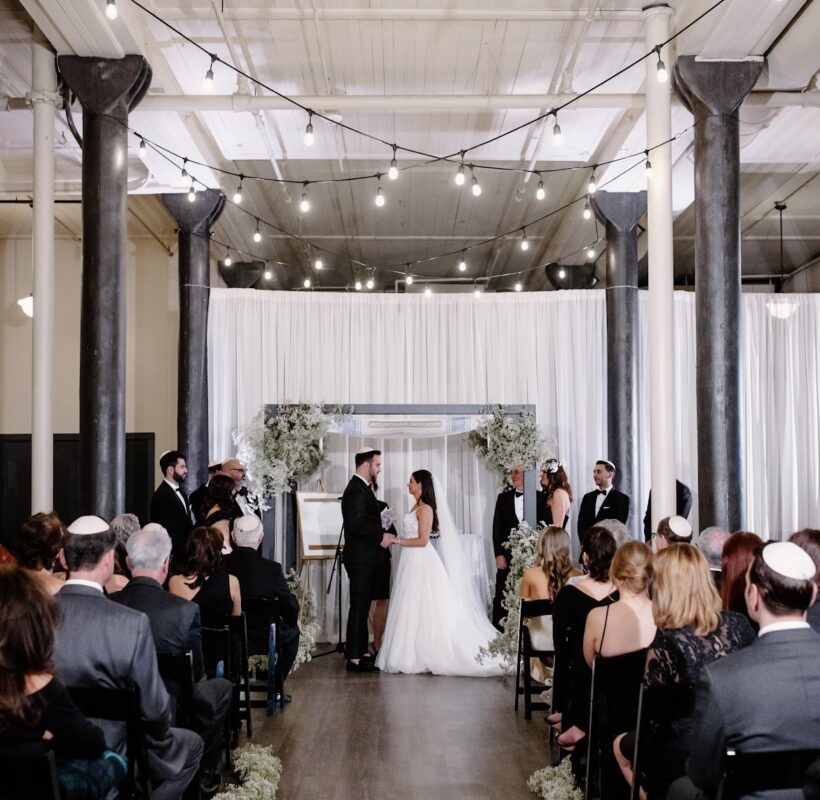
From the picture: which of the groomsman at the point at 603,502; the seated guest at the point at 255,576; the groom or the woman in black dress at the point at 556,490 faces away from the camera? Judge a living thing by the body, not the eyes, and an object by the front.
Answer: the seated guest

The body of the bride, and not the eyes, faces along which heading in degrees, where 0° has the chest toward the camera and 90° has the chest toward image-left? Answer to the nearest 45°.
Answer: approximately 90°

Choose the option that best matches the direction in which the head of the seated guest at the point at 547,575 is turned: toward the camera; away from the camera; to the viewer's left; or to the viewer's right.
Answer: away from the camera

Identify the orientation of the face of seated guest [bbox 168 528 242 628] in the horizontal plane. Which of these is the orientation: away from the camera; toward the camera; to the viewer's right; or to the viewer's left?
away from the camera

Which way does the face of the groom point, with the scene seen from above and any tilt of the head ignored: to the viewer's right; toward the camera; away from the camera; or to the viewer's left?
to the viewer's right

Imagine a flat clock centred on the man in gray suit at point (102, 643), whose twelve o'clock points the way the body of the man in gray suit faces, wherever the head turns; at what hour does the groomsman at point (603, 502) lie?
The groomsman is roughly at 12 o'clock from the man in gray suit.

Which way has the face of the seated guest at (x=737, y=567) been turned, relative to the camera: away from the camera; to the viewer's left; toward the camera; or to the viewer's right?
away from the camera

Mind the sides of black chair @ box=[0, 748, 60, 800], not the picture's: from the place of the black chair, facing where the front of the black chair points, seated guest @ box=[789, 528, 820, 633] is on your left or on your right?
on your right

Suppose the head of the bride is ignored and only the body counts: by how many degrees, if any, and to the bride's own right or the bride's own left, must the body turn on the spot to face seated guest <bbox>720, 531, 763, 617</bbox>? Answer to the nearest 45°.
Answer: approximately 90° to the bride's own left

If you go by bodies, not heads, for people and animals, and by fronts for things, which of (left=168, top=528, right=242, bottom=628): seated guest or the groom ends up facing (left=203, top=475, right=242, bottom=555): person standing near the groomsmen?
(left=168, top=528, right=242, bottom=628): seated guest

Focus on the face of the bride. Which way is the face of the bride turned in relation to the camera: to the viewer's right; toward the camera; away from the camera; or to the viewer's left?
to the viewer's left

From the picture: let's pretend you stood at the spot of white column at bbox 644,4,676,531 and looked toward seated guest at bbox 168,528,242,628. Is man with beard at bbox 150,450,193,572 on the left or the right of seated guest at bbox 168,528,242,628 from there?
right

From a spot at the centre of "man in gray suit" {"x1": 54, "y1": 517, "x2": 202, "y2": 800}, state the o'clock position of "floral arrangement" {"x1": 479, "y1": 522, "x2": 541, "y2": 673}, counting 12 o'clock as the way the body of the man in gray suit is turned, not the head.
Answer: The floral arrangement is roughly at 12 o'clock from the man in gray suit.

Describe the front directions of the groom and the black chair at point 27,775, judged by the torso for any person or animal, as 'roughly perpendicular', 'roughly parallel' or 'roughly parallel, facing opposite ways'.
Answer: roughly perpendicular

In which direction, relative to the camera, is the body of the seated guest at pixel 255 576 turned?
away from the camera

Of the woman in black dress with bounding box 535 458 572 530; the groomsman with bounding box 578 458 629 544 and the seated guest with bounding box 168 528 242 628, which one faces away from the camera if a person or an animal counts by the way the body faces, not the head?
the seated guest

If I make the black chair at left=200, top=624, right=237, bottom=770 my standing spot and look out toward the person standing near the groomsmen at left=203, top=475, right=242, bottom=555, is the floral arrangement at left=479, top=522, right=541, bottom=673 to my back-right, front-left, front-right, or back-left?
front-right

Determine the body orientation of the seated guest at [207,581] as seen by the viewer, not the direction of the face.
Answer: away from the camera

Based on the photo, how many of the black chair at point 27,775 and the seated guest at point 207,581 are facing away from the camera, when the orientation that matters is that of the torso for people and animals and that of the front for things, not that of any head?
2
